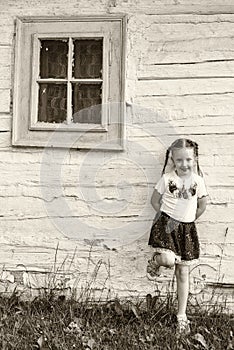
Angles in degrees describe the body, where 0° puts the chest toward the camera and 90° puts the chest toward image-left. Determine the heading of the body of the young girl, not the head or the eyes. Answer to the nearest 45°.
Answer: approximately 0°
